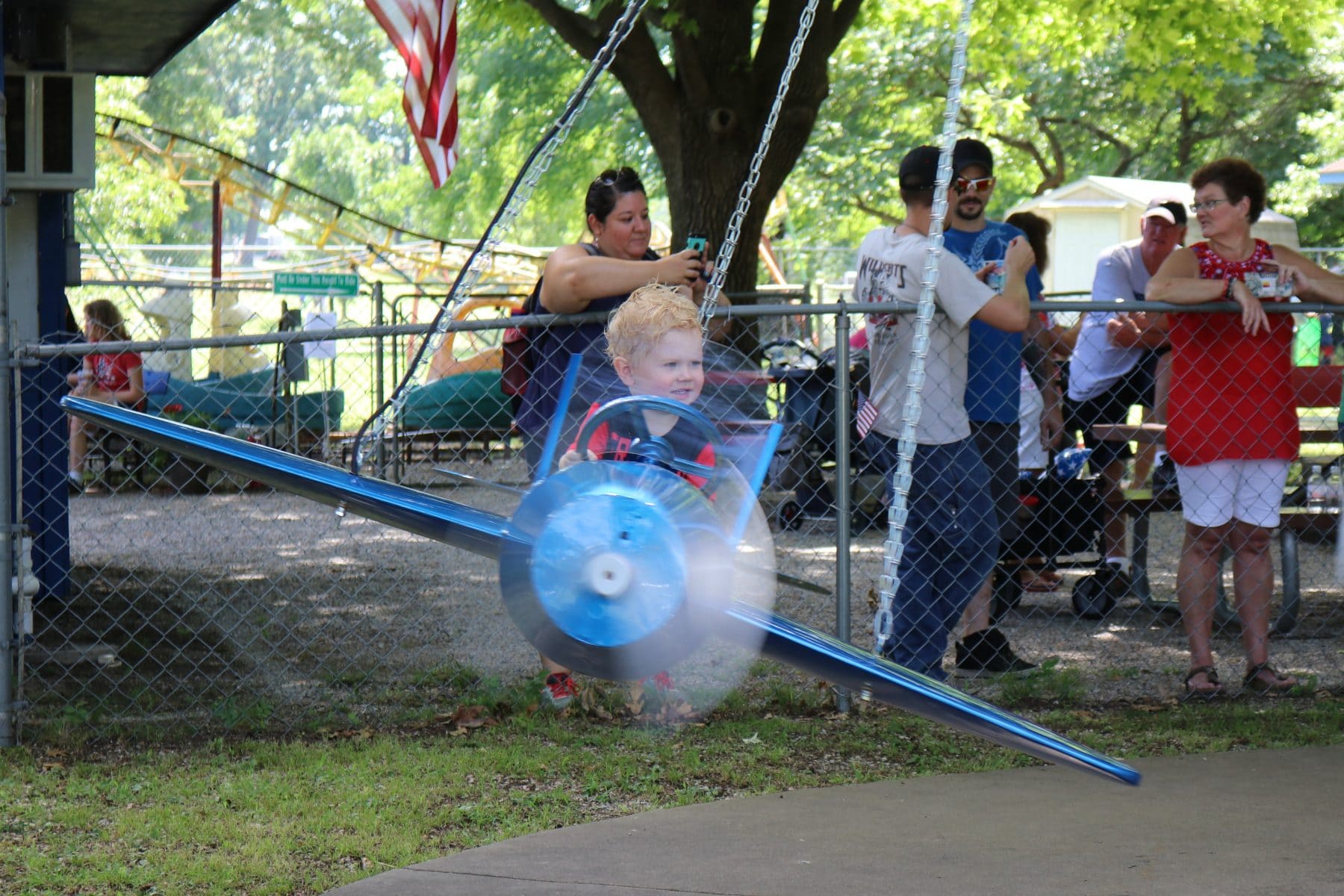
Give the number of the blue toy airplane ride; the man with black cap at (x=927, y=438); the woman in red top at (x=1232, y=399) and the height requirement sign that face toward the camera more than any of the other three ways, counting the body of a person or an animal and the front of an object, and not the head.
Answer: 3

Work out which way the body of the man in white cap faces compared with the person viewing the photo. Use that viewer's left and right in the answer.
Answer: facing the viewer and to the right of the viewer

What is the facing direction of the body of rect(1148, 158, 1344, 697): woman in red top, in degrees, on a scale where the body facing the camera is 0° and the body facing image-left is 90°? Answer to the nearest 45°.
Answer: approximately 0°

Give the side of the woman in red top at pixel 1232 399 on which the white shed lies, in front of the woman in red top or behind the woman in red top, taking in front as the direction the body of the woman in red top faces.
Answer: behind

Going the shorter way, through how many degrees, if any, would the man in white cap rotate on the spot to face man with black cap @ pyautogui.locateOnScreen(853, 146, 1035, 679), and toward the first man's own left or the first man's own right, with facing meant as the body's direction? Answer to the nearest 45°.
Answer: approximately 45° to the first man's own right

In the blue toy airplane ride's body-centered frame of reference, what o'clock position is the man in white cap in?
The man in white cap is roughly at 7 o'clock from the blue toy airplane ride.

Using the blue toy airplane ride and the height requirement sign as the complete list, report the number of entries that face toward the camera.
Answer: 2
